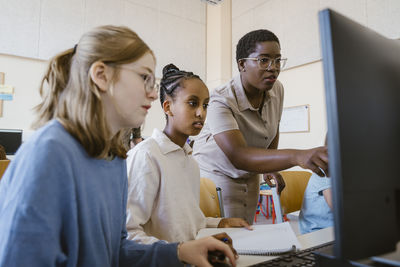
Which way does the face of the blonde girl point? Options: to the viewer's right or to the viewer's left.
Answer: to the viewer's right

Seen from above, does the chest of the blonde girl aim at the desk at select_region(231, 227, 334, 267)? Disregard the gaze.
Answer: yes

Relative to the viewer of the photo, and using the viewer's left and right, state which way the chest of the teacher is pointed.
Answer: facing the viewer and to the right of the viewer

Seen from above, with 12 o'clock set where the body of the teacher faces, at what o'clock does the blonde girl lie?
The blonde girl is roughly at 2 o'clock from the teacher.

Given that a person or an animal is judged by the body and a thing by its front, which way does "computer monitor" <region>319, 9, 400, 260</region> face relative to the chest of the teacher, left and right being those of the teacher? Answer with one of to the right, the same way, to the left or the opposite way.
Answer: the opposite way

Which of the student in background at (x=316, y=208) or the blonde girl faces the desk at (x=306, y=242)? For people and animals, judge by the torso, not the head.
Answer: the blonde girl

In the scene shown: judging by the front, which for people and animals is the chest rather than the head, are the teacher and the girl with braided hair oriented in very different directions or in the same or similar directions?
same or similar directions

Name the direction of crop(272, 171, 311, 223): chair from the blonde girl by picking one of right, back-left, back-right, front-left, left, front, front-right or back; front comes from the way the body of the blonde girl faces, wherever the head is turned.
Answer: front-left

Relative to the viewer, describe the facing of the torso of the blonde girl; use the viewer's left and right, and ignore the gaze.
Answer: facing to the right of the viewer

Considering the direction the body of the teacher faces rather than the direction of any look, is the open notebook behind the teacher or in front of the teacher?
in front
